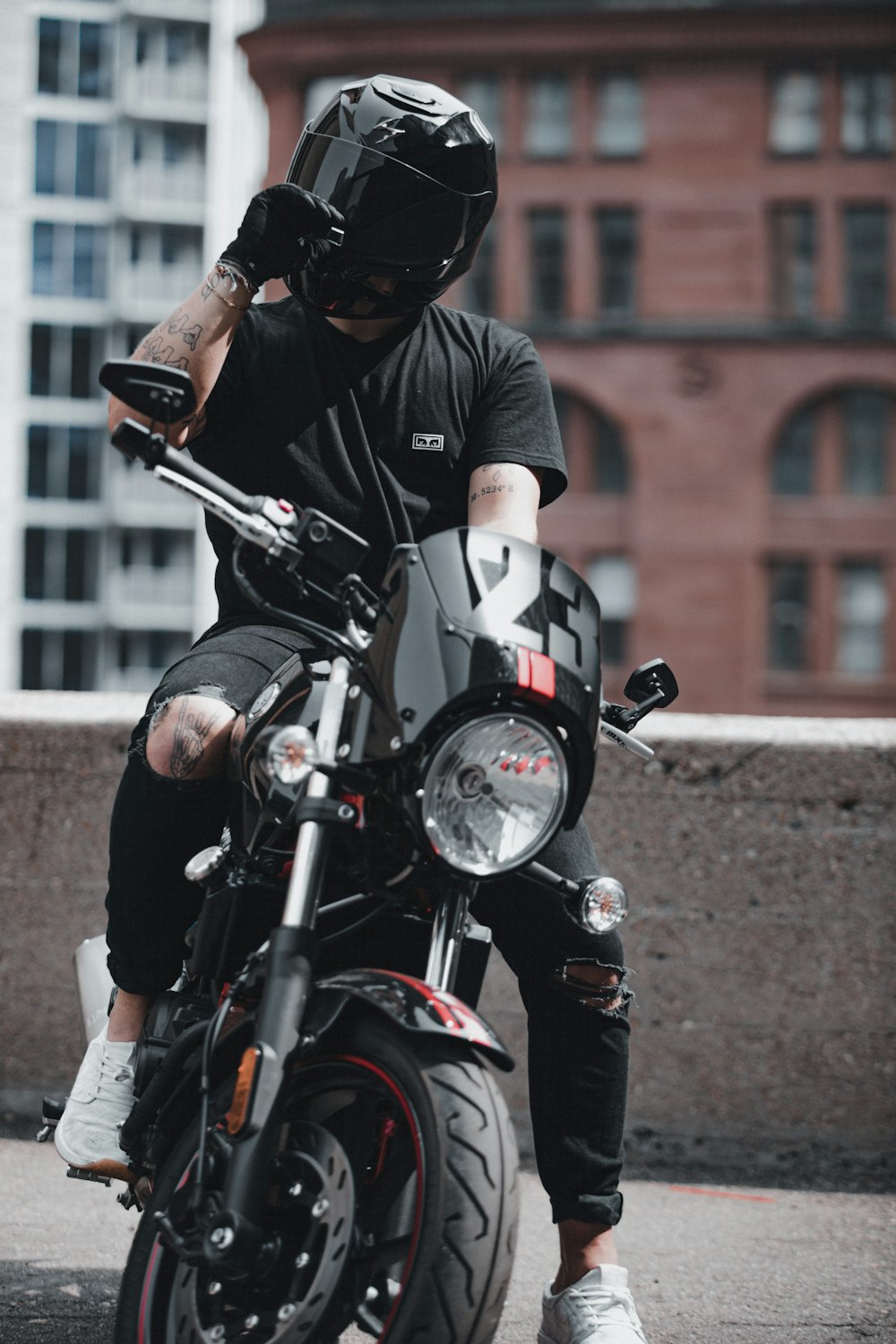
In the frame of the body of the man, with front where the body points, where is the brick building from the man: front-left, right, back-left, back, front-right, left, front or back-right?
back

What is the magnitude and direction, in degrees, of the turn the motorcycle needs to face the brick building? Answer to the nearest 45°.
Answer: approximately 135° to its left

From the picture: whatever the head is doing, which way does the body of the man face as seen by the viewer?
toward the camera

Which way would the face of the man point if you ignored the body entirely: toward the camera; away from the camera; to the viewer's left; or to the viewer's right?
toward the camera

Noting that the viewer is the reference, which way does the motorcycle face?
facing the viewer and to the right of the viewer
